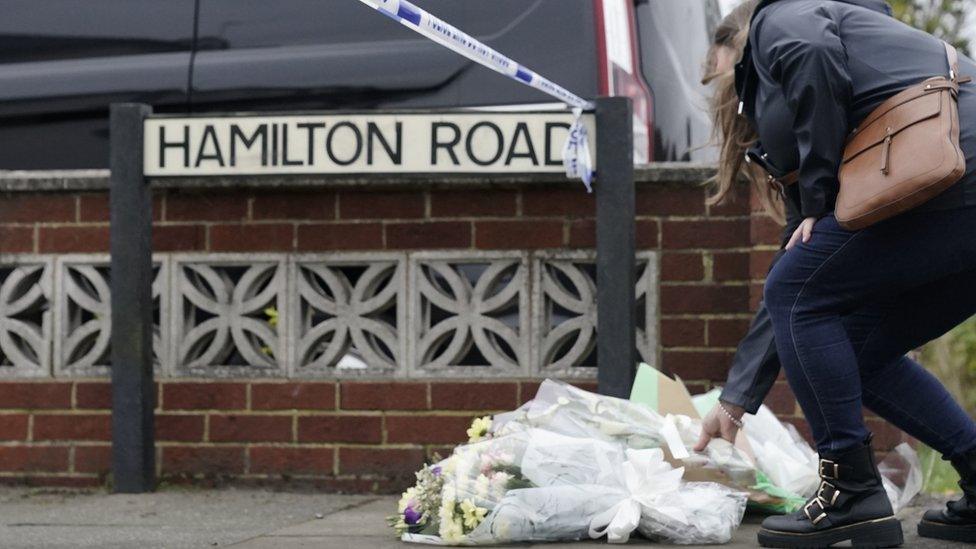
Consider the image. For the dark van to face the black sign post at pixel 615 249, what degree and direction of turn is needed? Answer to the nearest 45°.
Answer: approximately 135° to its left

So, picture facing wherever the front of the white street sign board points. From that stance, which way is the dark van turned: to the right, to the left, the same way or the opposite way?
to the right

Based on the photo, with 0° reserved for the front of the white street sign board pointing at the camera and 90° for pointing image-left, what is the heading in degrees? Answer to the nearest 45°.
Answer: approximately 0°

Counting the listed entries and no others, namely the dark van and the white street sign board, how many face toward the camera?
1

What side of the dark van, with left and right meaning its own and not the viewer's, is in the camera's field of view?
left
